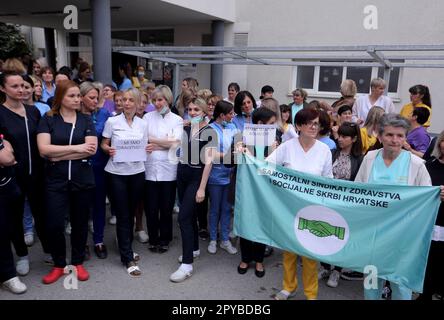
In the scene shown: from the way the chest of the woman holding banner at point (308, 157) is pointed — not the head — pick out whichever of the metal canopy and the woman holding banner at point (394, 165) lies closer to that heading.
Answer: the woman holding banner

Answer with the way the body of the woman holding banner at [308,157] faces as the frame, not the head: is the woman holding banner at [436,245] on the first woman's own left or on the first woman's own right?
on the first woman's own left

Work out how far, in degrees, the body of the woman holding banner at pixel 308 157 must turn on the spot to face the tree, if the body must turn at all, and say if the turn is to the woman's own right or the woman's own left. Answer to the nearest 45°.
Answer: approximately 135° to the woman's own right

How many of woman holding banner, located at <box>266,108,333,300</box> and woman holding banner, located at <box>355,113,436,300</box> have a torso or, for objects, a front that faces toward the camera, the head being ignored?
2

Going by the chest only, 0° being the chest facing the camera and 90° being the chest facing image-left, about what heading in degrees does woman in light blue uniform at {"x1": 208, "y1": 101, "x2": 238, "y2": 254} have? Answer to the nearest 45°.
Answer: approximately 315°

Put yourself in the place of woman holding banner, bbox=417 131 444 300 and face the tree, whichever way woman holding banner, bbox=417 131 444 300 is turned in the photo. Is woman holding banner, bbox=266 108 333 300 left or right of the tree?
left

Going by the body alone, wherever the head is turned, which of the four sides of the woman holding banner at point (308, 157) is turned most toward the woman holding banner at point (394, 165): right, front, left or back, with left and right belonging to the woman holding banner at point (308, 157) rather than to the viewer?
left
